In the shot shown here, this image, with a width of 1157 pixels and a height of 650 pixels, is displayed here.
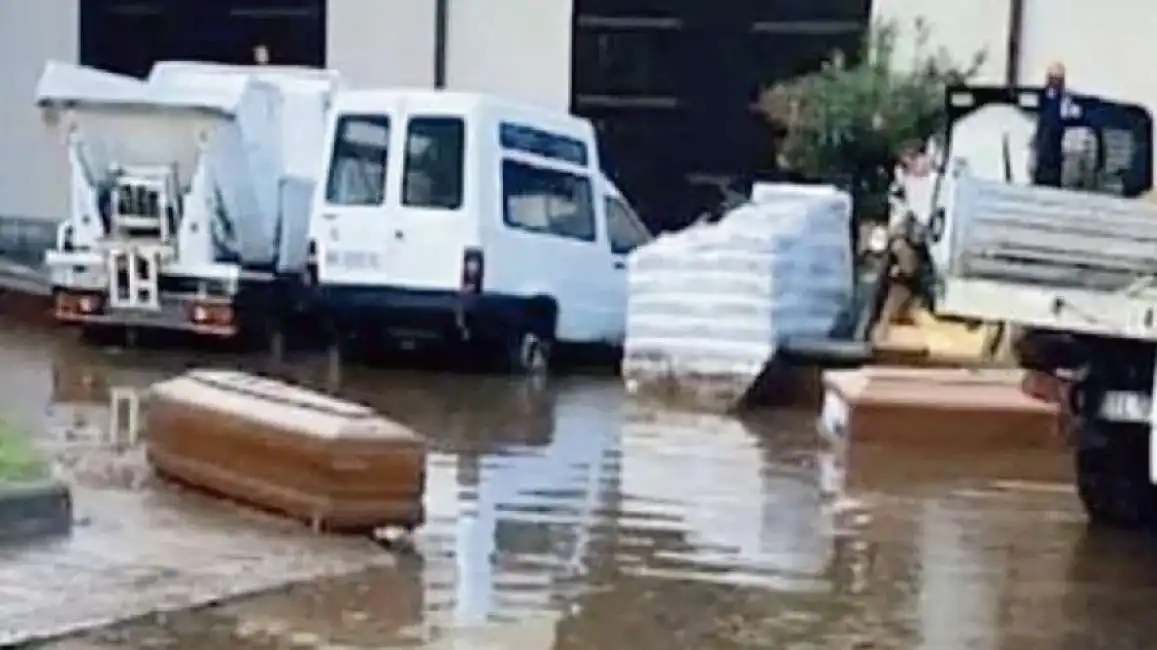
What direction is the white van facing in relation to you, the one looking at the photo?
facing away from the viewer and to the right of the viewer

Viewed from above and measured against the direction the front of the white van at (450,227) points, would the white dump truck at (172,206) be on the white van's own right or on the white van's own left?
on the white van's own left

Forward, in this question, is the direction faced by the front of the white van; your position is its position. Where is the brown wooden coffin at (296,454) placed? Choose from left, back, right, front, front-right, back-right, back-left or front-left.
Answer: back-right

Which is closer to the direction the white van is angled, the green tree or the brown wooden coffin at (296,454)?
the green tree

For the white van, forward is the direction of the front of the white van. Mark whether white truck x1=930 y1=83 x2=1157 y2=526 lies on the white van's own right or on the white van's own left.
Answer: on the white van's own right

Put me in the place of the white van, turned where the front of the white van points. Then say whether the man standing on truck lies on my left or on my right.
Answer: on my right

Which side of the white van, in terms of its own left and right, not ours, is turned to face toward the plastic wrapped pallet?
right
